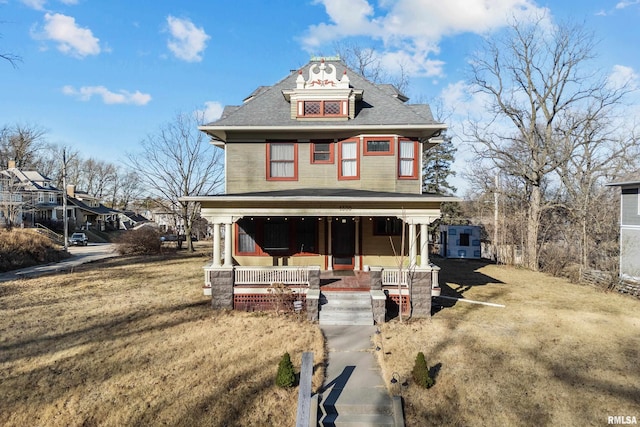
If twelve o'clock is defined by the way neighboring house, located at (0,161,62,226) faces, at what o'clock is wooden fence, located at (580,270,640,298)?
The wooden fence is roughly at 1 o'clock from the neighboring house.

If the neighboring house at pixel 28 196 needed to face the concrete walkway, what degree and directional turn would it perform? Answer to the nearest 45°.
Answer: approximately 45° to its right

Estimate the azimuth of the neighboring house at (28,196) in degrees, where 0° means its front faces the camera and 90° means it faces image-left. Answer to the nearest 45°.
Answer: approximately 315°

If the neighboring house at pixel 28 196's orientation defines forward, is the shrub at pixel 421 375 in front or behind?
in front

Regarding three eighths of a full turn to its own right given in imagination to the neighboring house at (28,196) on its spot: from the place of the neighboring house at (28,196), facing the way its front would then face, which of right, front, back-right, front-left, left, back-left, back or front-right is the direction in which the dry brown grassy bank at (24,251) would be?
left

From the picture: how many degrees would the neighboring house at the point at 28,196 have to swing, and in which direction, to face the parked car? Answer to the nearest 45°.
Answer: approximately 45° to its right

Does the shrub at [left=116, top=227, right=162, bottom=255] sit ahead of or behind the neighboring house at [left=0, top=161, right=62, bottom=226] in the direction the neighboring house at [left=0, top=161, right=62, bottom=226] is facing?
ahead
